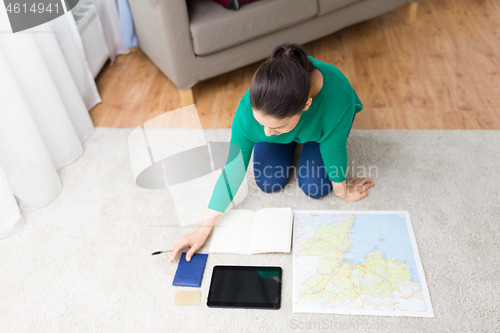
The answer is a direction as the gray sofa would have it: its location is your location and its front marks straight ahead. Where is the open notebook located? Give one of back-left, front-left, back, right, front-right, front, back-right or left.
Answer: front-right

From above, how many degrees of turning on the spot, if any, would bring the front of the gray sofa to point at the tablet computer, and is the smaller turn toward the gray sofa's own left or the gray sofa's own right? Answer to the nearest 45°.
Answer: approximately 45° to the gray sofa's own right

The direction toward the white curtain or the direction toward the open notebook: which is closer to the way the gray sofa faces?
the open notebook

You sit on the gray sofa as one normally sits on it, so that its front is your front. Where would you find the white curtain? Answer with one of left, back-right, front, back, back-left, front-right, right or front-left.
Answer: right

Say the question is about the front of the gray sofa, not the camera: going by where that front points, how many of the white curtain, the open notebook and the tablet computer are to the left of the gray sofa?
0

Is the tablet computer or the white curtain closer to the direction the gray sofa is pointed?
the tablet computer

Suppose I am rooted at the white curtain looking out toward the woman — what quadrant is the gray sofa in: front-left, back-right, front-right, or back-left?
front-left

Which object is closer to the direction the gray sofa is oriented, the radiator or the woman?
the woman

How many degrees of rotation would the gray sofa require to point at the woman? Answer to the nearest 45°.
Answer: approximately 45° to its right

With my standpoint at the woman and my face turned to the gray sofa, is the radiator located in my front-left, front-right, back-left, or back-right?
front-left

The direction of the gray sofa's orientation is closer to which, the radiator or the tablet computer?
the tablet computer
